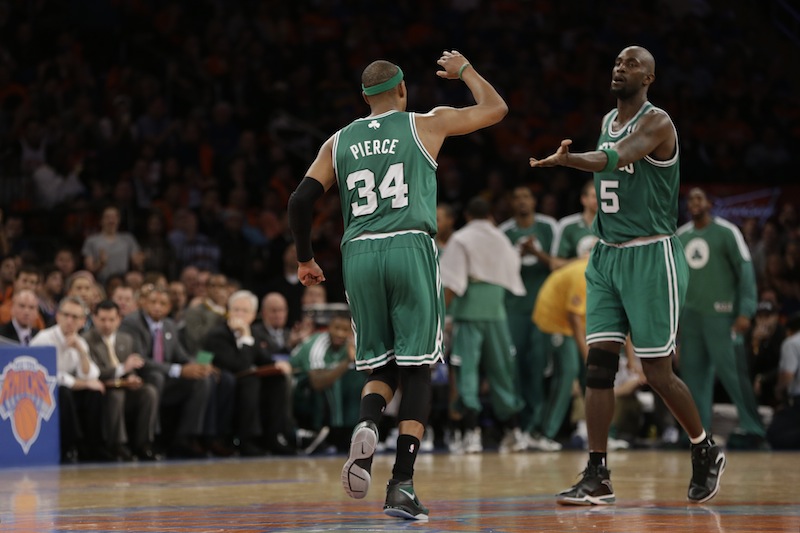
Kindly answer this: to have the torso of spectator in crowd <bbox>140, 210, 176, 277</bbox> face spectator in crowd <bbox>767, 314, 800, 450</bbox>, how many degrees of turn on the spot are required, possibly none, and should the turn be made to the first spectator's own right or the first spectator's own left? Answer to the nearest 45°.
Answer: approximately 45° to the first spectator's own left

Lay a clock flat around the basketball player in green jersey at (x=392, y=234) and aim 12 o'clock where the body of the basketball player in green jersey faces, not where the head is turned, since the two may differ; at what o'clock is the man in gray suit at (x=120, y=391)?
The man in gray suit is roughly at 11 o'clock from the basketball player in green jersey.

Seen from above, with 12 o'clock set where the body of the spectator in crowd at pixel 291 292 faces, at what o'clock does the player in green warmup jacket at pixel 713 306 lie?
The player in green warmup jacket is roughly at 10 o'clock from the spectator in crowd.

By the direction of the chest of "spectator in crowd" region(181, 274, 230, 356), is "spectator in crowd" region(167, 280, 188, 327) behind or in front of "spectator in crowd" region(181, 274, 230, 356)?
behind

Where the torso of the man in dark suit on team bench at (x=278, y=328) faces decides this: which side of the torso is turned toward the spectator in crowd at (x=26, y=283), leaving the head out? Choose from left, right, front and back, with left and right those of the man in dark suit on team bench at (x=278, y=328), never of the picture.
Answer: right

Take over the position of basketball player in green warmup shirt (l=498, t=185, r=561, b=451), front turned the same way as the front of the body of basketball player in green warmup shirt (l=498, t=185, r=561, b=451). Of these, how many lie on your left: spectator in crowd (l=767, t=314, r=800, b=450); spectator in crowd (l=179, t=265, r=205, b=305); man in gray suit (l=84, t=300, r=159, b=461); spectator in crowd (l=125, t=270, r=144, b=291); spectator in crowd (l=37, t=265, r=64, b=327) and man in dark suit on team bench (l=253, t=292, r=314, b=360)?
1

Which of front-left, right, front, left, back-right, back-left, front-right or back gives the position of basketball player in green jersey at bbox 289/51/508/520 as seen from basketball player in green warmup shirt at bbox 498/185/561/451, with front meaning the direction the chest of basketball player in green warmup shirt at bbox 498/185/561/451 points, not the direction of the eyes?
front

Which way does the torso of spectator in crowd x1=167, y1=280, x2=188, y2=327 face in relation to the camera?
toward the camera

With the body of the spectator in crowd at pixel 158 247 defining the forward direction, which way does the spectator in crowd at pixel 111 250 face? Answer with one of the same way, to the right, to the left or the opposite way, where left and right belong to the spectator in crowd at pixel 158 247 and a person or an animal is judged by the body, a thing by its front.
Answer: the same way

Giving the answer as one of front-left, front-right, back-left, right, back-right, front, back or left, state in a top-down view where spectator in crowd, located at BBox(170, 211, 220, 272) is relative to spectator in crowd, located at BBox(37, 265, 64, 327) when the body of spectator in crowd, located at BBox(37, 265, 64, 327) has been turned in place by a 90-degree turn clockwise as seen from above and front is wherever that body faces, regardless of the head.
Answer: back

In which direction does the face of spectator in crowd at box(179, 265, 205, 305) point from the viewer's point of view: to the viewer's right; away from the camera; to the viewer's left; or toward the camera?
toward the camera

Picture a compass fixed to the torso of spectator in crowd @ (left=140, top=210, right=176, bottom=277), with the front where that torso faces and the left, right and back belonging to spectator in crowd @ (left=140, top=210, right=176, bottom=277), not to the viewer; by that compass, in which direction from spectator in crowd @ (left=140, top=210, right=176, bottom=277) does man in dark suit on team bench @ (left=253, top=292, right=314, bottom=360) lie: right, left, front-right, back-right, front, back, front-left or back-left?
front-left

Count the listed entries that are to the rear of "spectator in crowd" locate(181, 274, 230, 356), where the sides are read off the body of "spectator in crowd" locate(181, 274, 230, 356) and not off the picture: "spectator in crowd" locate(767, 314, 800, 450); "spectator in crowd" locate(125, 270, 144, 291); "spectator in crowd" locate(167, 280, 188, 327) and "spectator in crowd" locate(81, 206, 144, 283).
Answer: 3

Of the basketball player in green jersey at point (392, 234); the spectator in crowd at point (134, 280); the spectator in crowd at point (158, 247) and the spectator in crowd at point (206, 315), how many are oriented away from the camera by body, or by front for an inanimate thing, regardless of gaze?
1

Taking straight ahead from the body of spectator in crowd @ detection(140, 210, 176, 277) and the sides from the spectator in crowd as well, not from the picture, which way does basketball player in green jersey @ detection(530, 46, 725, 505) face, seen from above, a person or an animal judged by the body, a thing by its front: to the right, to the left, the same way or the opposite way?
to the right

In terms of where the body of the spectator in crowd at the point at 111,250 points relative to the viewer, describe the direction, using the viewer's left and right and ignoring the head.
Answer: facing the viewer

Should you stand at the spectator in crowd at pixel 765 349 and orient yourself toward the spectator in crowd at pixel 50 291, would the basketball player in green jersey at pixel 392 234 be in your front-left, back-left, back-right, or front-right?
front-left

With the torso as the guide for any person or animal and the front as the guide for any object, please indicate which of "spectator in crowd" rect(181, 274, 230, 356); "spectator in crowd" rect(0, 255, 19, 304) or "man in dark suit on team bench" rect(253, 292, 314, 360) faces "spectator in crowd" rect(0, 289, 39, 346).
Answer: "spectator in crowd" rect(0, 255, 19, 304)

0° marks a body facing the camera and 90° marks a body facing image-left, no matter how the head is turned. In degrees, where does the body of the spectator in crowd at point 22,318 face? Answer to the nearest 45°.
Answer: approximately 315°

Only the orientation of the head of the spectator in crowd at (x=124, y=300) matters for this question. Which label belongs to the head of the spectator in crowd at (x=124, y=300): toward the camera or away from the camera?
toward the camera

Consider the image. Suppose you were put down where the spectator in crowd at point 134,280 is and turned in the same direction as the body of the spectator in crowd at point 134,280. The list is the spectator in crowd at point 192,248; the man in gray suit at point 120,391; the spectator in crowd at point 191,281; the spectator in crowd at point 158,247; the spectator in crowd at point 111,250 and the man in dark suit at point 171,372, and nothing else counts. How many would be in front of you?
2

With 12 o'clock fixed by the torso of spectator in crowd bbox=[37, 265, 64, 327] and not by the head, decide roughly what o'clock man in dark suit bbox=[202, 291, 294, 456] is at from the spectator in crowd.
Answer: The man in dark suit is roughly at 11 o'clock from the spectator in crowd.

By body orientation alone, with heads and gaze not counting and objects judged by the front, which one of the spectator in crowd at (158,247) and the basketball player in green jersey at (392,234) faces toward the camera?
the spectator in crowd
